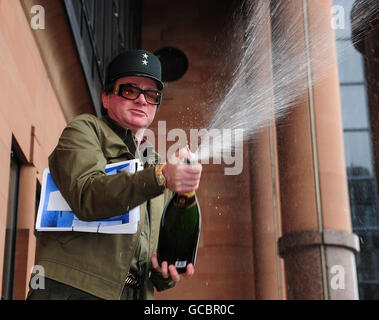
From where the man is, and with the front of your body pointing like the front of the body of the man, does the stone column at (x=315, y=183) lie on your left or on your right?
on your left

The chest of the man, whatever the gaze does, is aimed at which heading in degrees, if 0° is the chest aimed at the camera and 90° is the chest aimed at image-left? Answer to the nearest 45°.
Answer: approximately 315°

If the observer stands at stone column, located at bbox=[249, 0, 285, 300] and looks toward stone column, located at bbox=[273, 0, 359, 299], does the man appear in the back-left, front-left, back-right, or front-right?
front-right

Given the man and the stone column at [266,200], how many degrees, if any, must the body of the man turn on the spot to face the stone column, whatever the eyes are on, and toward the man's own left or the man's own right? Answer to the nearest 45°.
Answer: approximately 135° to the man's own left

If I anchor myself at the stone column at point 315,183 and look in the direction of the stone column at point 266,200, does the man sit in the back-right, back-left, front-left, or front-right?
back-left
